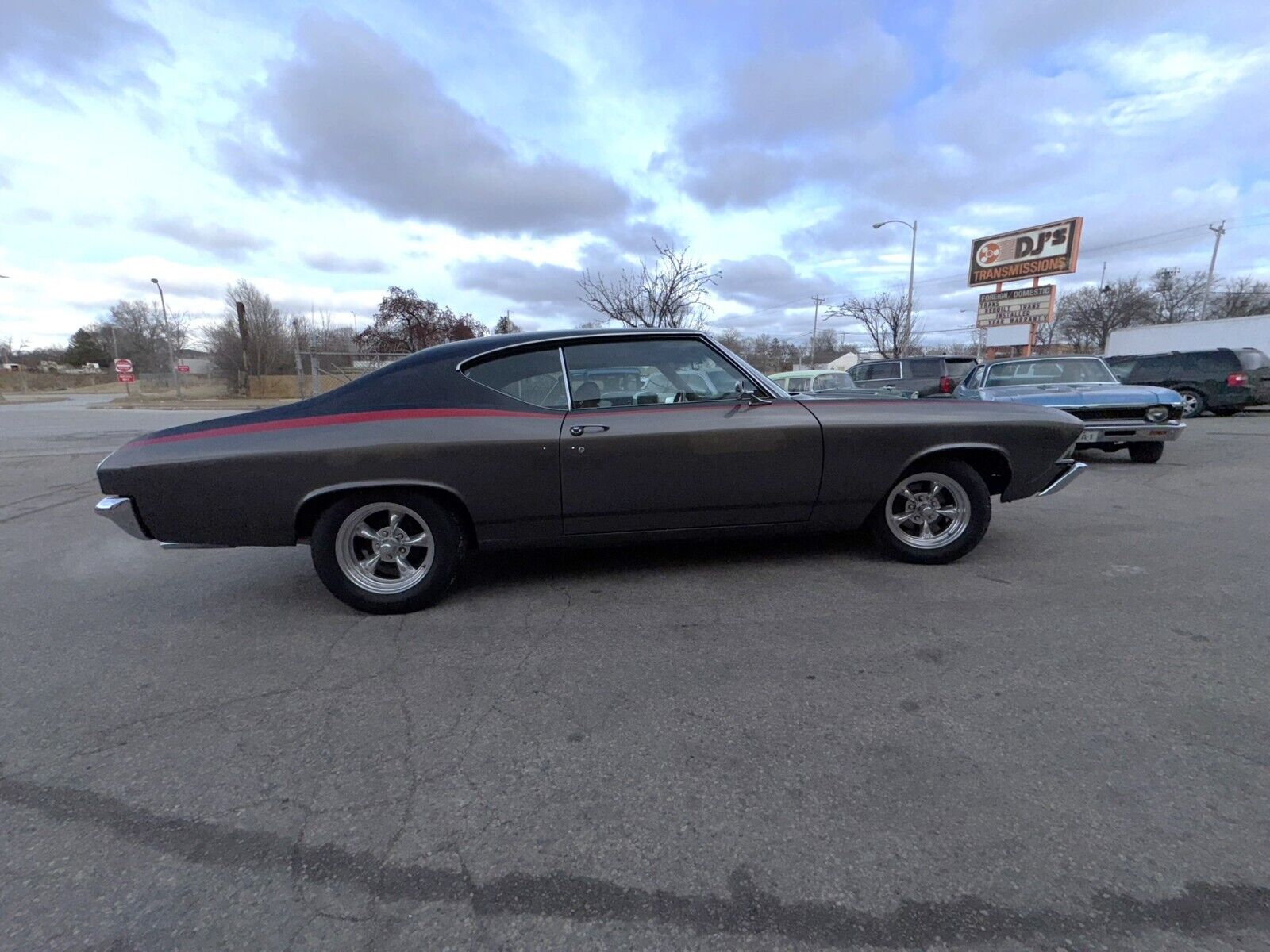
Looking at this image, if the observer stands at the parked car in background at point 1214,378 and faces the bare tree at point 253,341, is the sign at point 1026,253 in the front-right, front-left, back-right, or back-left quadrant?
front-right

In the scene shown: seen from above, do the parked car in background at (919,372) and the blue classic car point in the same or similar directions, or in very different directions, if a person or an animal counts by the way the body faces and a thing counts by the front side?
very different directions

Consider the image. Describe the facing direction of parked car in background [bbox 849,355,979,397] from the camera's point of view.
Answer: facing away from the viewer and to the left of the viewer

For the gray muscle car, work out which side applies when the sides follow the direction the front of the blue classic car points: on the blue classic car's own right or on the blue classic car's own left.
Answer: on the blue classic car's own right

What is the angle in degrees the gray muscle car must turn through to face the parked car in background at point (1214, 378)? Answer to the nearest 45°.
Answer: approximately 45° to its left

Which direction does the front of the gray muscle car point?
to the viewer's right

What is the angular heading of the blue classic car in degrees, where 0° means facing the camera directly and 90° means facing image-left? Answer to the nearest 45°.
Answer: approximately 315°

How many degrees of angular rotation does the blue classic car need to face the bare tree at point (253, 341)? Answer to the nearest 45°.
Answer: approximately 135° to its right

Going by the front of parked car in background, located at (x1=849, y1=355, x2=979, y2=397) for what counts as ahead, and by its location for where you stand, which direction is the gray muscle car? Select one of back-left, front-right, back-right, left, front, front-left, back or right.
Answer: back-left

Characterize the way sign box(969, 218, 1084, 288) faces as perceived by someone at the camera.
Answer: facing the viewer and to the left of the viewer

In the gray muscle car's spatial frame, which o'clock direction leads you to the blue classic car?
The blue classic car is roughly at 11 o'clock from the gray muscle car.

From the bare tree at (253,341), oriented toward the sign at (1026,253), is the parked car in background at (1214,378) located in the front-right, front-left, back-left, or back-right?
front-right

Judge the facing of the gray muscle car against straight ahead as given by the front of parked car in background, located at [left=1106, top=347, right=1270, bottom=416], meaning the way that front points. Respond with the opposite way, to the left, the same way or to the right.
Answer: to the right

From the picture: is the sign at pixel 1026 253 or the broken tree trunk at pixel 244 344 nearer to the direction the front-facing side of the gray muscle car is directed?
the sign

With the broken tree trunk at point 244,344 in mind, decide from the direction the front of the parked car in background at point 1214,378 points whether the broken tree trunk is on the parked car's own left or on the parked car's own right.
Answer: on the parked car's own left

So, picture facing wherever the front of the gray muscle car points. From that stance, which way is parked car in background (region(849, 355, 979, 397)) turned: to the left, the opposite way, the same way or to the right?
to the left

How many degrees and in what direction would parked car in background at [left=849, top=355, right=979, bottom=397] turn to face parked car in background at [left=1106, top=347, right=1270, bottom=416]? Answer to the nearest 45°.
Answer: approximately 90° to its right
